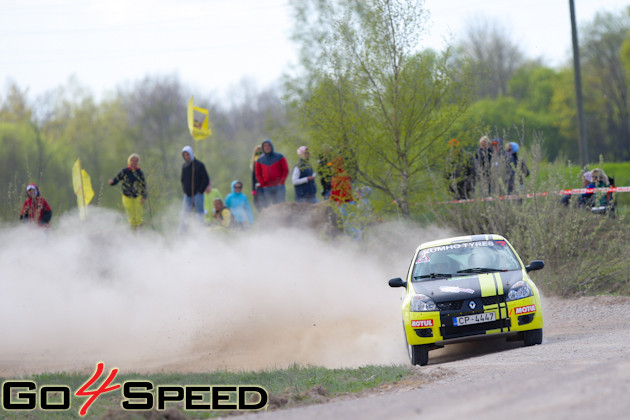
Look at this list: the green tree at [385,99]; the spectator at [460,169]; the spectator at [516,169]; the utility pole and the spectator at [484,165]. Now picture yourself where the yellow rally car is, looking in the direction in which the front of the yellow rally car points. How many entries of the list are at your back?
5

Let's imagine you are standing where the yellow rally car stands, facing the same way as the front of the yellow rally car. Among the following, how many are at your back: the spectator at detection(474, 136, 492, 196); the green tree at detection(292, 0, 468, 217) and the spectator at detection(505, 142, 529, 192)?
3

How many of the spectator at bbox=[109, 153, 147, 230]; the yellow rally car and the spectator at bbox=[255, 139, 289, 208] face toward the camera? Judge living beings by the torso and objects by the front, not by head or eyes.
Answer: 3

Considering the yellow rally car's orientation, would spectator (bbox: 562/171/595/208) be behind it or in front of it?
behind

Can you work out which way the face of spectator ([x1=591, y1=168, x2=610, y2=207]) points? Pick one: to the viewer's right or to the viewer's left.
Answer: to the viewer's left

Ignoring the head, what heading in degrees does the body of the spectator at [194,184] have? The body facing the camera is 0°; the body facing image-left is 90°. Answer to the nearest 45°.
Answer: approximately 45°

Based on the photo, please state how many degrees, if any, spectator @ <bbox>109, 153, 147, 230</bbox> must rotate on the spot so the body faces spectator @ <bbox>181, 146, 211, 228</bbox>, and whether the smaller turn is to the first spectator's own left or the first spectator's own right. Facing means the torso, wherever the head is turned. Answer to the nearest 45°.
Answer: approximately 45° to the first spectator's own left

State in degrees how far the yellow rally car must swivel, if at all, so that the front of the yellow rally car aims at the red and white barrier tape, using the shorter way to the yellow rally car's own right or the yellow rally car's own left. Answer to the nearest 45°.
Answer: approximately 180°

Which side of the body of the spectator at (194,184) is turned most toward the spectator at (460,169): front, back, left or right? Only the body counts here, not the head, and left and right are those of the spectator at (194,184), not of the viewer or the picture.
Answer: left

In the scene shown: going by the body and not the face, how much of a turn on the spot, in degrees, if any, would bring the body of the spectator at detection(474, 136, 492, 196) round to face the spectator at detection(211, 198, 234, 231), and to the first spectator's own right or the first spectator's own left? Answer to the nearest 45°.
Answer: approximately 90° to the first spectator's own right
